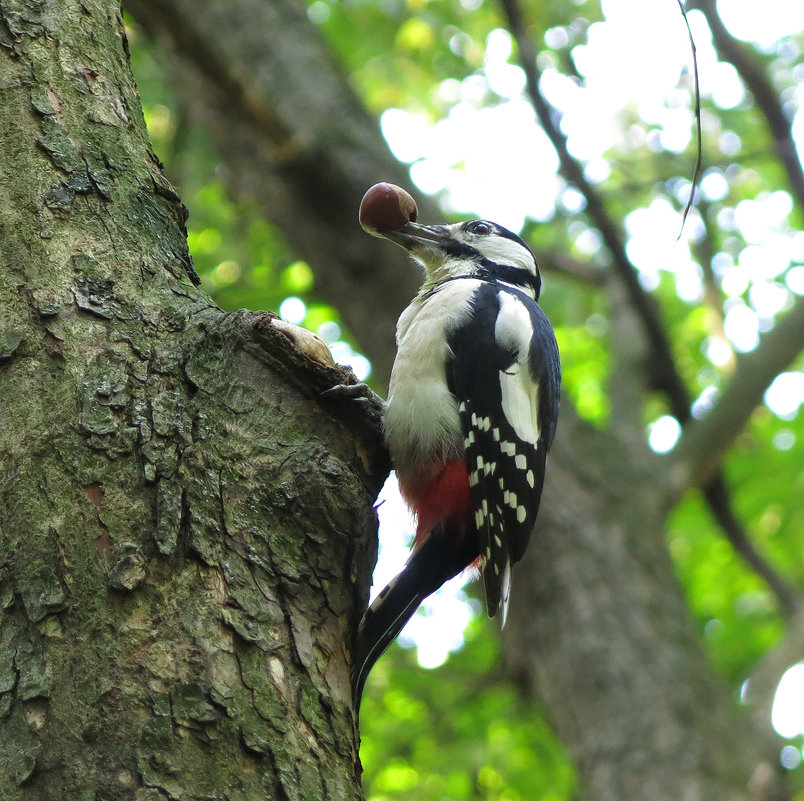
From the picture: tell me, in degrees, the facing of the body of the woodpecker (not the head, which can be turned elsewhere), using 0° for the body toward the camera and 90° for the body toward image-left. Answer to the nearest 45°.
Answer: approximately 90°

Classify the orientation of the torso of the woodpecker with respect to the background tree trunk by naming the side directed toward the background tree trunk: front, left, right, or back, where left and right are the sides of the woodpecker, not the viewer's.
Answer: right

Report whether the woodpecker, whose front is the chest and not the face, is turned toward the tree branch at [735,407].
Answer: no
